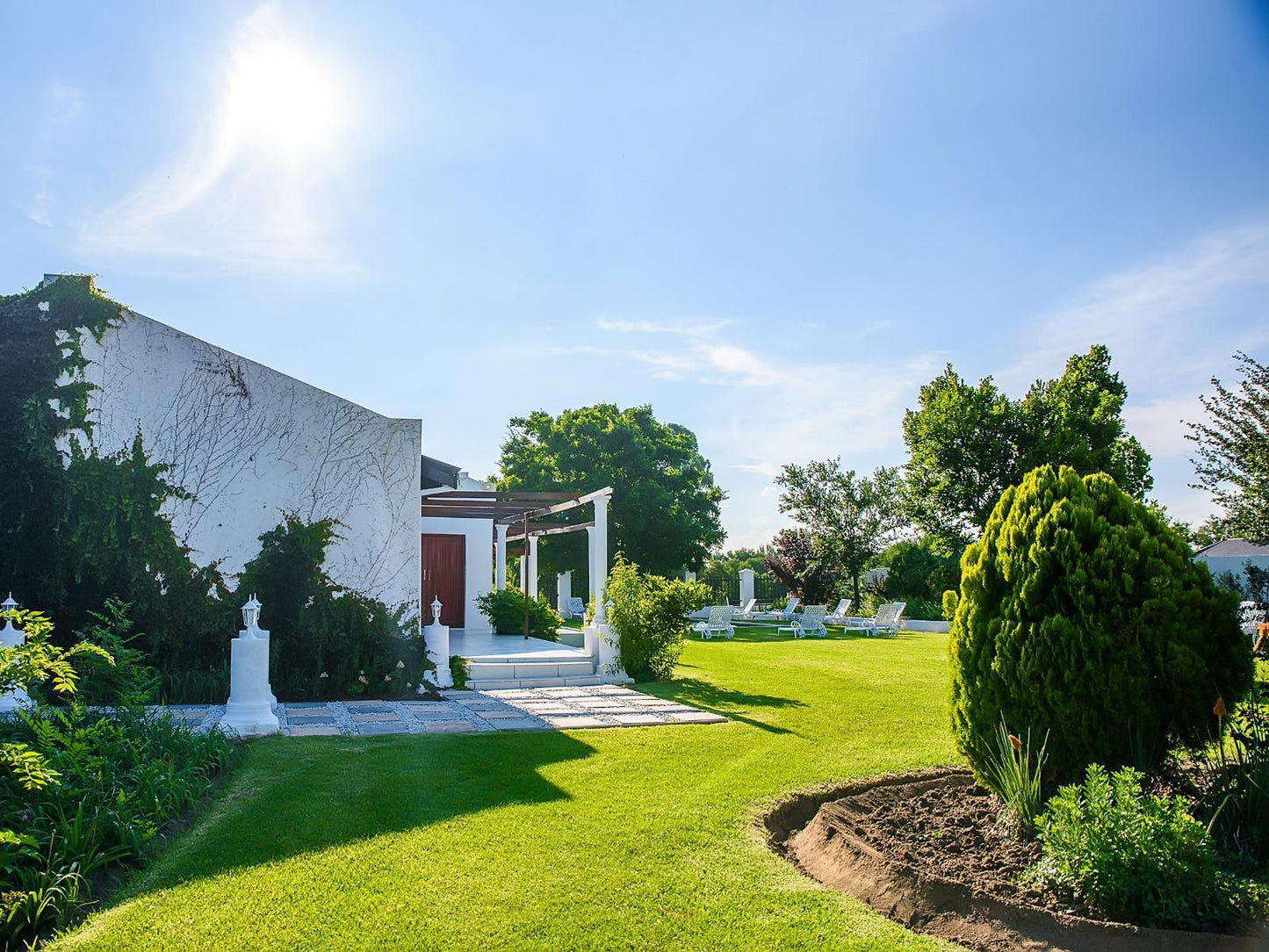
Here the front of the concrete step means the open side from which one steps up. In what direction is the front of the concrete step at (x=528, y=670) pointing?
toward the camera

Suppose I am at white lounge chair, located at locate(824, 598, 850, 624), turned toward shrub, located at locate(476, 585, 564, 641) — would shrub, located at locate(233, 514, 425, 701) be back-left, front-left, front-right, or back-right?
front-left

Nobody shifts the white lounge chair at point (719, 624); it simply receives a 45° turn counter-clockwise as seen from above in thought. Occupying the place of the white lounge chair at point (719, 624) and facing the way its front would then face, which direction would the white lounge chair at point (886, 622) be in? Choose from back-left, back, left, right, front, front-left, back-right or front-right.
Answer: back

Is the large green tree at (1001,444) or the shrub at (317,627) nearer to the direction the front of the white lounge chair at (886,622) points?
the shrub

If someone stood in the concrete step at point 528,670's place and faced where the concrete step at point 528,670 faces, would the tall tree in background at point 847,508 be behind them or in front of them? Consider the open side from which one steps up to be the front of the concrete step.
behind

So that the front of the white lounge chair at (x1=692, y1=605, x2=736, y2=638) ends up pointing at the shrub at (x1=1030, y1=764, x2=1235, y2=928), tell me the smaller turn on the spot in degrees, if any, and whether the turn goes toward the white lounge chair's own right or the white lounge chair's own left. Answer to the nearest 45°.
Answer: approximately 135° to the white lounge chair's own left

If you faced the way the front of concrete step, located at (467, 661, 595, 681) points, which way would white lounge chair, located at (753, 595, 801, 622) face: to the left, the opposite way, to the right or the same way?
to the right

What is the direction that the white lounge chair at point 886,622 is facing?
to the viewer's left

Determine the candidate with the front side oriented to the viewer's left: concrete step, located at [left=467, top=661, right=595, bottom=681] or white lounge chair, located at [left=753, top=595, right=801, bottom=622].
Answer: the white lounge chair

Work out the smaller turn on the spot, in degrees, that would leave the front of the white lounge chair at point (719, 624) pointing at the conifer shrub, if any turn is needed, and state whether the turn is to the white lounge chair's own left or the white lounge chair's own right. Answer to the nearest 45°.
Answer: approximately 135° to the white lounge chair's own left

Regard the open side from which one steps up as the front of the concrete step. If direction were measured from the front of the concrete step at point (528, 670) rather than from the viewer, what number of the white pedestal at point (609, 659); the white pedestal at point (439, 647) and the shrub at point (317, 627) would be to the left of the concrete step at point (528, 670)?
1

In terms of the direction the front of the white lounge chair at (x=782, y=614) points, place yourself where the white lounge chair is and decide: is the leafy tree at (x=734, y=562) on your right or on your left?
on your right

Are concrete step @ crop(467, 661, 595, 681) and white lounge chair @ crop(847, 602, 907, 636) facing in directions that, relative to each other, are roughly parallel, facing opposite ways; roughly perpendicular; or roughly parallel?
roughly perpendicular

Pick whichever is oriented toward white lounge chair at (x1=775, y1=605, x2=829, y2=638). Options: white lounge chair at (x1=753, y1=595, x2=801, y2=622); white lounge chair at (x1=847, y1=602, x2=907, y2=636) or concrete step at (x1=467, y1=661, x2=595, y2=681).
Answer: white lounge chair at (x1=847, y1=602, x2=907, y2=636)

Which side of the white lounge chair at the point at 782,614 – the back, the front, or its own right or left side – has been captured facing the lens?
left
